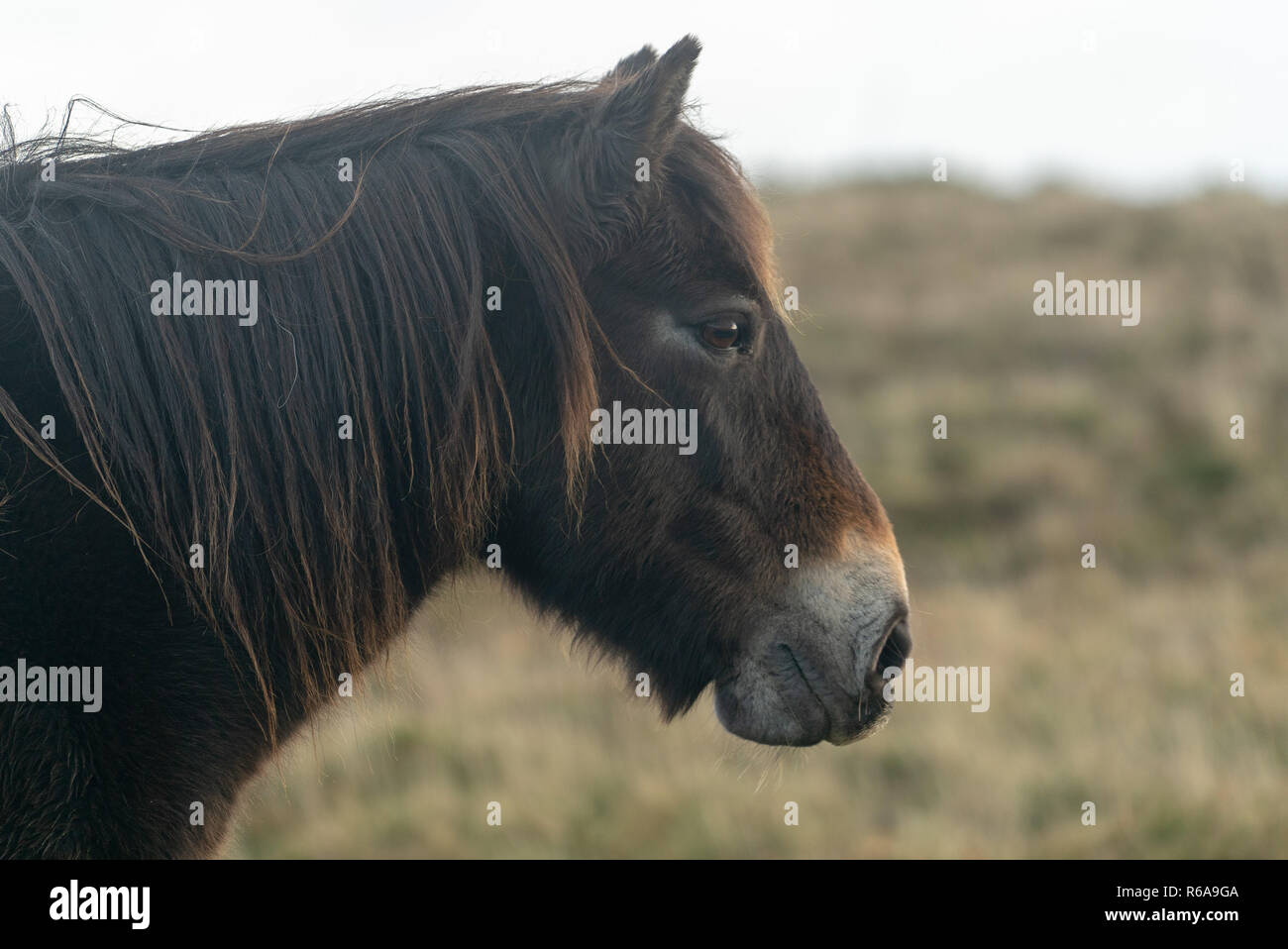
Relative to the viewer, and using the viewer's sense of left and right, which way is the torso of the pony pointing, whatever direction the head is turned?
facing to the right of the viewer
